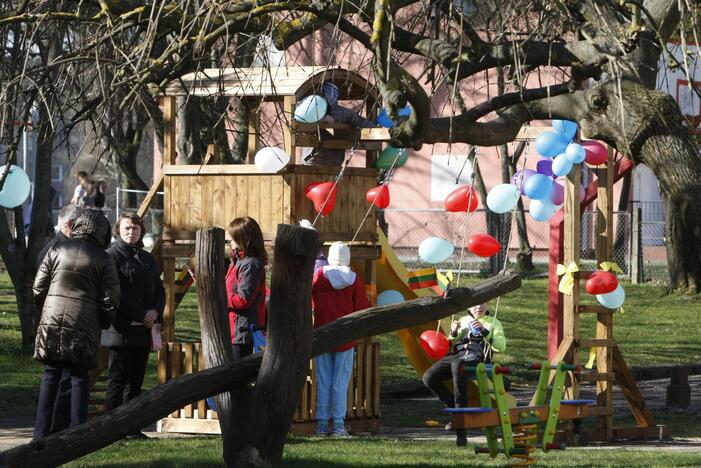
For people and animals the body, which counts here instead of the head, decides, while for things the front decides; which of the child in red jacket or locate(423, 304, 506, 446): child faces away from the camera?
the child in red jacket

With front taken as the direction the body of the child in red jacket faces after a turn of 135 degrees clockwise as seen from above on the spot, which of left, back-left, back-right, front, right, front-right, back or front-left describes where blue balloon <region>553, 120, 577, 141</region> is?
front-left

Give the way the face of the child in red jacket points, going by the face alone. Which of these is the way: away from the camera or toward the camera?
away from the camera

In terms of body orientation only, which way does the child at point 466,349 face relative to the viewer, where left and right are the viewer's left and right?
facing the viewer and to the left of the viewer

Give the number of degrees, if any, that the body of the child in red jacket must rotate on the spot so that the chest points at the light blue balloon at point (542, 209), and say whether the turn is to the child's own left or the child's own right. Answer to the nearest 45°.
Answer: approximately 90° to the child's own right

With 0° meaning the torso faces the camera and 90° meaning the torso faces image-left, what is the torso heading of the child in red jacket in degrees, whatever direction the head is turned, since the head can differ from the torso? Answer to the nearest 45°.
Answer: approximately 180°

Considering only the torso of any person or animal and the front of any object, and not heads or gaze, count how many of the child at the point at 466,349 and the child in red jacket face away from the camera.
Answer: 1
